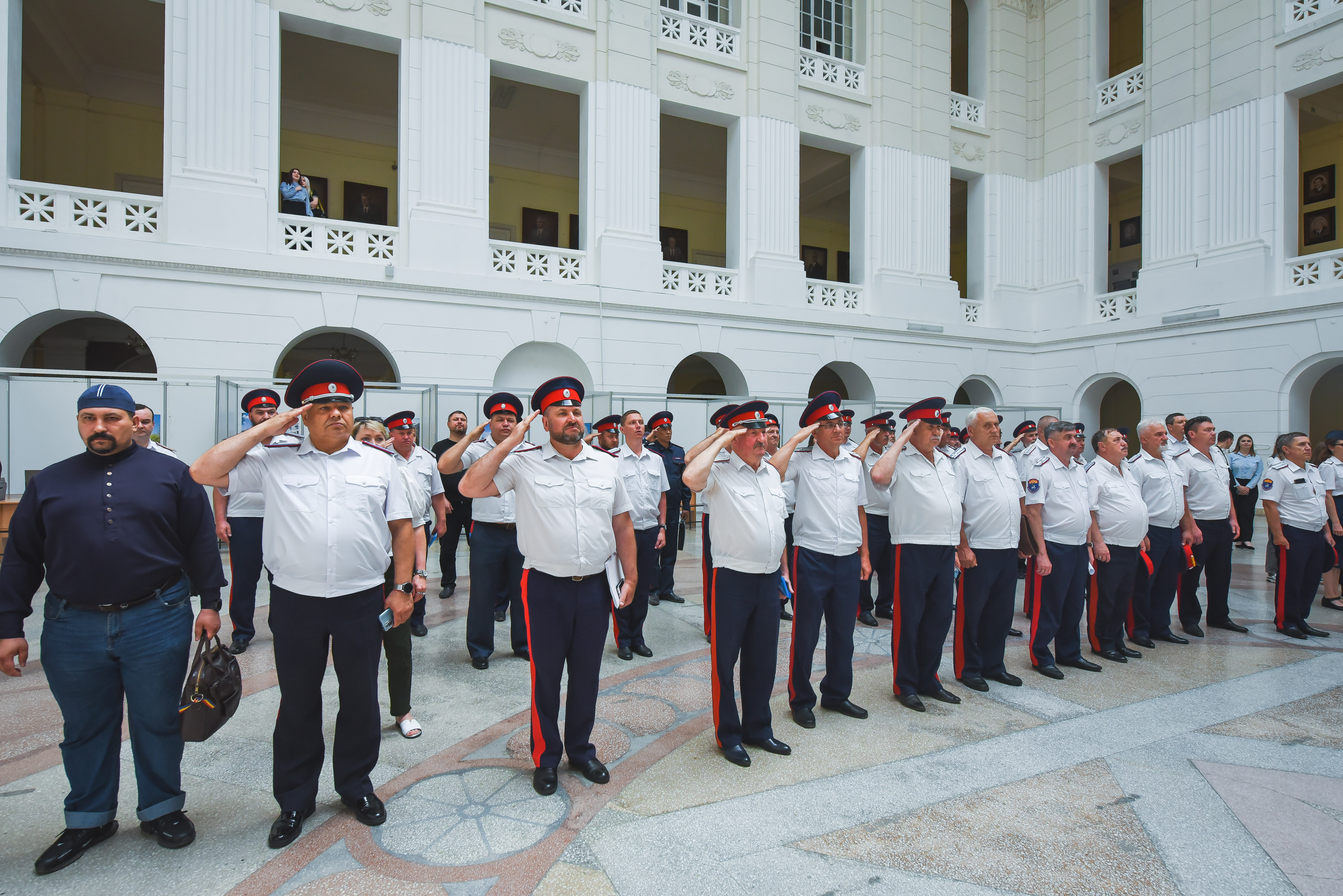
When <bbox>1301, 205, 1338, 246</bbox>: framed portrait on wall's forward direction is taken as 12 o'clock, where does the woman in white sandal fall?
The woman in white sandal is roughly at 11 o'clock from the framed portrait on wall.

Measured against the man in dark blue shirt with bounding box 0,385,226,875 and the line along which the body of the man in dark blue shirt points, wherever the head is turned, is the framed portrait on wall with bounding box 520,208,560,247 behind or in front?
behind

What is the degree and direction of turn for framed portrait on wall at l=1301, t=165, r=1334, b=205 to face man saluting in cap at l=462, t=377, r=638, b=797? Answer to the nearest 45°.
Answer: approximately 45° to its left

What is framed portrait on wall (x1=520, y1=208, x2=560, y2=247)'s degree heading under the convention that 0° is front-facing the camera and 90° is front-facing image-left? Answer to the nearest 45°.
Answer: approximately 315°

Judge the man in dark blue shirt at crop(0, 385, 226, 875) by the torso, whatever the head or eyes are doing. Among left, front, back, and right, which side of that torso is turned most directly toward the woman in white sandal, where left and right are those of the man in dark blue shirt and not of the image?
left

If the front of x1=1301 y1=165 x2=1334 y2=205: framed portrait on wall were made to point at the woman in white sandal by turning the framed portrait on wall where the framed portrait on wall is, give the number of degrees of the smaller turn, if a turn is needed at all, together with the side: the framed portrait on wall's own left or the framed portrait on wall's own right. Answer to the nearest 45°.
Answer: approximately 45° to the framed portrait on wall's own left
